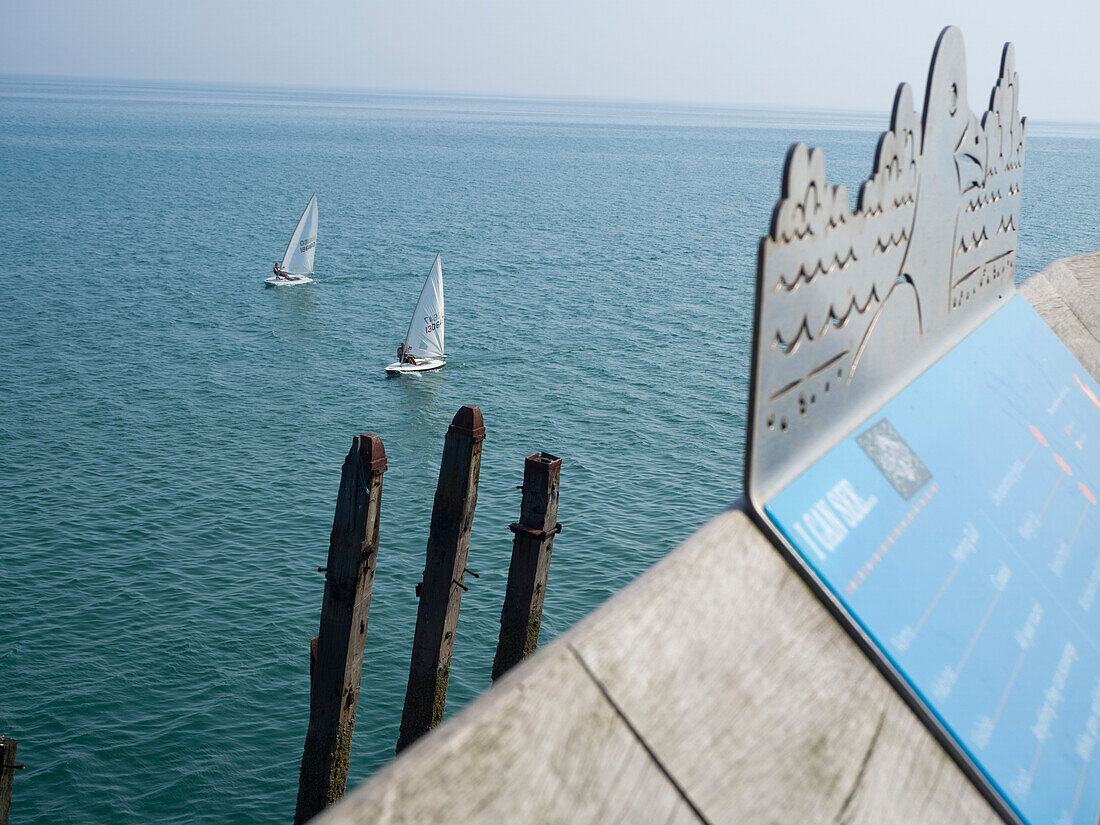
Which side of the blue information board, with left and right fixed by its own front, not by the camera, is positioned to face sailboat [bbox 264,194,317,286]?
back

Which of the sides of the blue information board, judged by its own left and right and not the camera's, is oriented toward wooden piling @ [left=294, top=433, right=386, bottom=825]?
back

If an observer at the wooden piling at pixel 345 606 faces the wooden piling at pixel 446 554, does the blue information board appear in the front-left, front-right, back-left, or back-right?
back-right

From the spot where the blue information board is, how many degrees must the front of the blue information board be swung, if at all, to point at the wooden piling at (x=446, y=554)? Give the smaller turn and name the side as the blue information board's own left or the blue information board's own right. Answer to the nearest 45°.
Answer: approximately 180°

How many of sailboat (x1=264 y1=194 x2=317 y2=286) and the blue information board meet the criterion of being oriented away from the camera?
0

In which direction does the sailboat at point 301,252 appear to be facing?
to the viewer's right

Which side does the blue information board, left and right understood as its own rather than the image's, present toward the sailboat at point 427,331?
back
